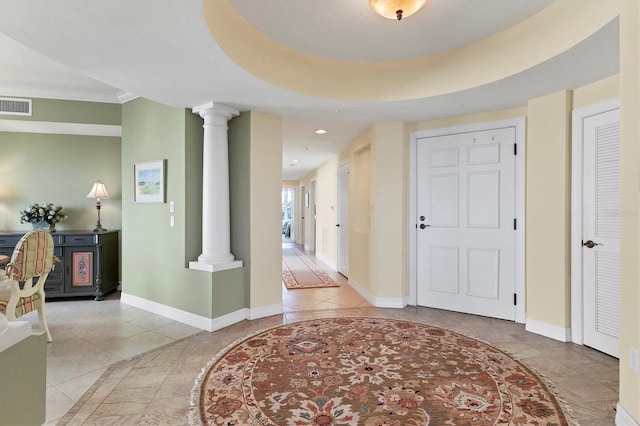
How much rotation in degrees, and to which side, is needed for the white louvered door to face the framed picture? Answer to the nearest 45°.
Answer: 0° — it already faces it

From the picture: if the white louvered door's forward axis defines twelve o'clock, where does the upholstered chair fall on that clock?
The upholstered chair is roughly at 12 o'clock from the white louvered door.

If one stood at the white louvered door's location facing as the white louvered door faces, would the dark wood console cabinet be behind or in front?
in front

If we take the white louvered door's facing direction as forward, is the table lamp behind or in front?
in front

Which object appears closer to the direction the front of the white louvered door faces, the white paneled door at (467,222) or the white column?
the white column

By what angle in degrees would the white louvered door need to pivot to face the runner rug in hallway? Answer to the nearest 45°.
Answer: approximately 45° to its right

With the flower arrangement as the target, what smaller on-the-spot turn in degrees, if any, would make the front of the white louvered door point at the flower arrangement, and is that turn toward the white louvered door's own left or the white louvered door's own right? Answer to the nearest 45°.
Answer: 0° — it already faces it

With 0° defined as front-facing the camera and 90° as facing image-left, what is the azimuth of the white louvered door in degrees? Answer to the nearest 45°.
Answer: approximately 45°
